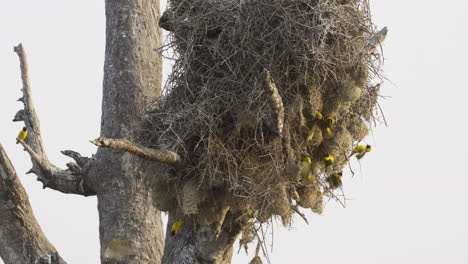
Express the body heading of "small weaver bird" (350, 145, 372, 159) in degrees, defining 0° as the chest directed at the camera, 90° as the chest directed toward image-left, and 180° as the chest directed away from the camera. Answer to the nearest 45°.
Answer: approximately 270°

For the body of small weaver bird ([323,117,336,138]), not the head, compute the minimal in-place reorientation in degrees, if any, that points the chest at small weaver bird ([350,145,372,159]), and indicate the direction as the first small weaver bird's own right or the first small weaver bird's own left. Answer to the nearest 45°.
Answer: approximately 45° to the first small weaver bird's own left

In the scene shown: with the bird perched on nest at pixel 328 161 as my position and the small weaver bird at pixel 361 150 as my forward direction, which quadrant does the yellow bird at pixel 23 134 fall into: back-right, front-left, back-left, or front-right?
back-left

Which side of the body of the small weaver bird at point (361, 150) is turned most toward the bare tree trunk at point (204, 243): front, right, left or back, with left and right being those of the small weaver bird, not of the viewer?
back

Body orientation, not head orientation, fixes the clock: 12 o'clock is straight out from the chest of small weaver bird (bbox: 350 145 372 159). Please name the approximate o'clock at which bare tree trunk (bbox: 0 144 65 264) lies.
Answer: The bare tree trunk is roughly at 6 o'clock from the small weaver bird.

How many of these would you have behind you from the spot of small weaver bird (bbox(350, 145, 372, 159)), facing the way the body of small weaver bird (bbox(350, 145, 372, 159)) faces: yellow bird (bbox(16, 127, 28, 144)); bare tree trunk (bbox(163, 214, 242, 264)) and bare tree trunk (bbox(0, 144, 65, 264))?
3
